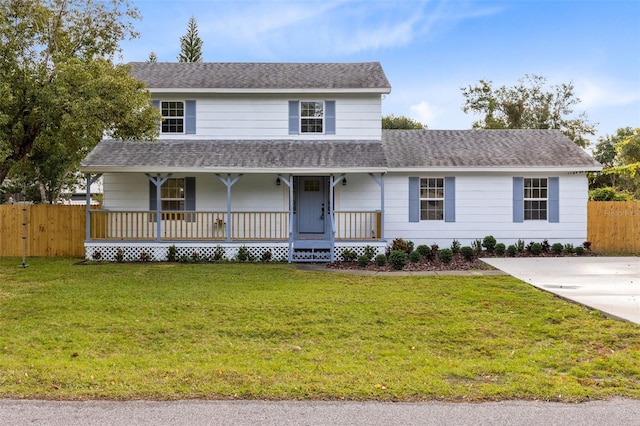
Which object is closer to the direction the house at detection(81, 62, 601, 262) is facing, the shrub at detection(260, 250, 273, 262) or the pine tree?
the shrub

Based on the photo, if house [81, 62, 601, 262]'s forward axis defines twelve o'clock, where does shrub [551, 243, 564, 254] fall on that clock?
The shrub is roughly at 9 o'clock from the house.

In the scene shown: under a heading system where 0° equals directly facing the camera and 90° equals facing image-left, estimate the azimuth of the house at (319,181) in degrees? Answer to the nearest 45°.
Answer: approximately 0°

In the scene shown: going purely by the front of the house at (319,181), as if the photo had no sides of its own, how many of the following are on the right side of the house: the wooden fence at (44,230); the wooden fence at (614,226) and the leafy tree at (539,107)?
1

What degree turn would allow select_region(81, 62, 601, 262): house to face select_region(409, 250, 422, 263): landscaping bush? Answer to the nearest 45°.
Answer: approximately 45° to its left

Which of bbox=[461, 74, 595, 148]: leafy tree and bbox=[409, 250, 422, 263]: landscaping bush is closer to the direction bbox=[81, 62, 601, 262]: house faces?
the landscaping bush

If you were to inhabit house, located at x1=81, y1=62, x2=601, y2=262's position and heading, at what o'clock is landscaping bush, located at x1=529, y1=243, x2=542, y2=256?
The landscaping bush is roughly at 9 o'clock from the house.

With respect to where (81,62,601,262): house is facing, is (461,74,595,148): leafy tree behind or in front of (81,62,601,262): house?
behind

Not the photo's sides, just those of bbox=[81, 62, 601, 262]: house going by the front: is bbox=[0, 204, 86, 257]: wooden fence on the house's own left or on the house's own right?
on the house's own right

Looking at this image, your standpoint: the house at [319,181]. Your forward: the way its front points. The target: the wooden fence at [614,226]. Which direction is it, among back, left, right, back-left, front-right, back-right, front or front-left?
left

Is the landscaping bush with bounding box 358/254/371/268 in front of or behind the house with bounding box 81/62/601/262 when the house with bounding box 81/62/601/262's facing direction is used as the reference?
in front

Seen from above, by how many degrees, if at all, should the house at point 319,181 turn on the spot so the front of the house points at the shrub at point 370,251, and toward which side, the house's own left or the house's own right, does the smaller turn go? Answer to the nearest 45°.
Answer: approximately 45° to the house's own left

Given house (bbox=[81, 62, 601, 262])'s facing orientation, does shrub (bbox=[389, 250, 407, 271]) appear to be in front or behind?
in front
